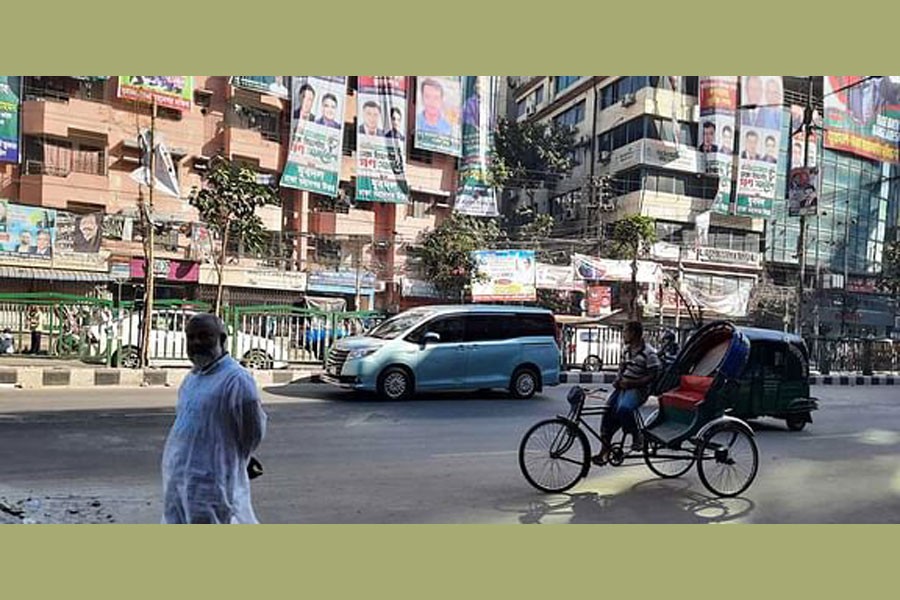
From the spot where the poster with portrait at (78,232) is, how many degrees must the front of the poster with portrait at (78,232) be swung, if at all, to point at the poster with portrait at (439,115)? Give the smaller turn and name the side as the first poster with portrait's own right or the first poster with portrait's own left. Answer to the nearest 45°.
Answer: approximately 90° to the first poster with portrait's own left

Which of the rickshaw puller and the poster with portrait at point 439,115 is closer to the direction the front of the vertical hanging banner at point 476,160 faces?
the rickshaw puller

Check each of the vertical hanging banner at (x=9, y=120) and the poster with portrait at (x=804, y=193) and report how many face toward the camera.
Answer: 2

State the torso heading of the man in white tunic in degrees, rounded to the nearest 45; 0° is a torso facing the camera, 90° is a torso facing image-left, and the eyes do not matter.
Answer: approximately 45°

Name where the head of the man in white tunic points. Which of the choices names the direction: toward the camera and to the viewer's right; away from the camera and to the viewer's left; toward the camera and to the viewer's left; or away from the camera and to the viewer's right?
toward the camera and to the viewer's left

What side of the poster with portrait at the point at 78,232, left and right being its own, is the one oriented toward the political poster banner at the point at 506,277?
left
